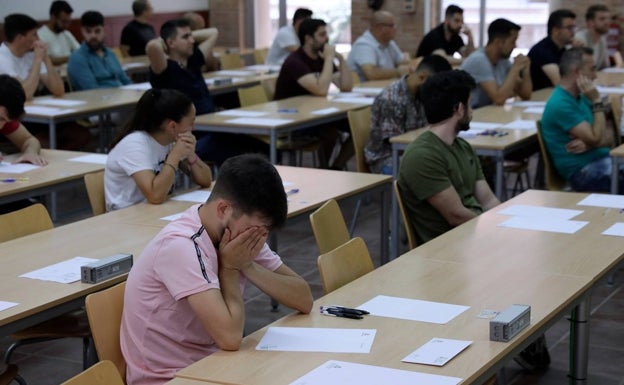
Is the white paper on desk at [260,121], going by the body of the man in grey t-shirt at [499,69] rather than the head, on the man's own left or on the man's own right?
on the man's own right

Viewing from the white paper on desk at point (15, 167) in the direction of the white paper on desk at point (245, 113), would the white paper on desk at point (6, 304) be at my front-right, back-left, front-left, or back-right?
back-right

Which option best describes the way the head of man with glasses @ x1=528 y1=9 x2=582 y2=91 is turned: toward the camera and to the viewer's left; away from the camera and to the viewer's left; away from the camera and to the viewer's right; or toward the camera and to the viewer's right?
toward the camera and to the viewer's right

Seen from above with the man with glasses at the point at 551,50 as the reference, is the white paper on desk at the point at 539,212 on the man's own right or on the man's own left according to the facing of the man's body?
on the man's own right

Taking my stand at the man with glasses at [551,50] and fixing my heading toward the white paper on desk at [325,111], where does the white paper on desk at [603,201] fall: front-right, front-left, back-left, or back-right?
front-left

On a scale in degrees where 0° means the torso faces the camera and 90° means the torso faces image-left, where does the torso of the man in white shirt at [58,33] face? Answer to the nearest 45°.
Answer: approximately 315°

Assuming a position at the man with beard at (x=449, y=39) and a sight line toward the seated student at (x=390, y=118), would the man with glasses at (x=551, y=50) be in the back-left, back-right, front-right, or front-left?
front-left
